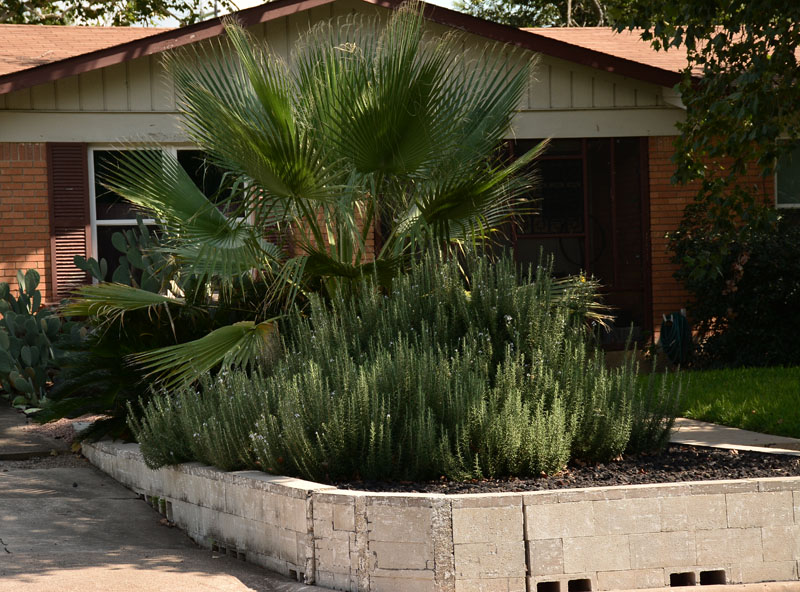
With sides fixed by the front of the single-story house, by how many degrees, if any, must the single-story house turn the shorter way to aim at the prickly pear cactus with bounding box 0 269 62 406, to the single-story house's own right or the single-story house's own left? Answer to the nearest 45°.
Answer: approximately 45° to the single-story house's own right

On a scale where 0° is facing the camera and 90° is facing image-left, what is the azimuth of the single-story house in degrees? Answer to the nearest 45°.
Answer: approximately 0°

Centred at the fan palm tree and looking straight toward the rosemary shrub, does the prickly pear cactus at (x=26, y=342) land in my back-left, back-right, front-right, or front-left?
back-right

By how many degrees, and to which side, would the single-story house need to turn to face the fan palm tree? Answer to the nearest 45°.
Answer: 0° — it already faces it

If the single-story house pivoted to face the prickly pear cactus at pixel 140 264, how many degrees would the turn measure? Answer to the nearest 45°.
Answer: approximately 45° to its right

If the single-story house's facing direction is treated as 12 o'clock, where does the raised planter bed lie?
The raised planter bed is roughly at 12 o'clock from the single-story house.

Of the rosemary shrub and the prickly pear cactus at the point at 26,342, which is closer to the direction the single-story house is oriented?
the rosemary shrub
